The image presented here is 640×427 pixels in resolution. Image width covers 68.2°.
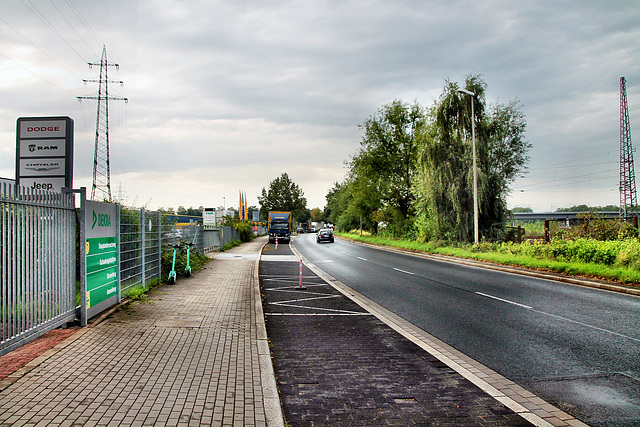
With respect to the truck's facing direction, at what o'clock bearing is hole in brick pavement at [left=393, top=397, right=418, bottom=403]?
The hole in brick pavement is roughly at 12 o'clock from the truck.

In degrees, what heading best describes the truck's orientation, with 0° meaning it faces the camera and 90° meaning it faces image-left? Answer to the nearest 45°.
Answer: approximately 0°

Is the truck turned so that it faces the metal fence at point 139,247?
yes

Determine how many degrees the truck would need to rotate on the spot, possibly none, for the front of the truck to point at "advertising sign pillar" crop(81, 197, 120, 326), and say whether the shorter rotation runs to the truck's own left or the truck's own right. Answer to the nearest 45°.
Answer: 0° — it already faces it

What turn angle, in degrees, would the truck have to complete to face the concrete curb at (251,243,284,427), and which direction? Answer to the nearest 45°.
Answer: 0° — it already faces it

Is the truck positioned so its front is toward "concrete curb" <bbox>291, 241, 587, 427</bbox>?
yes

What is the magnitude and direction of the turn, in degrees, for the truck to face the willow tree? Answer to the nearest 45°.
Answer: approximately 45° to its left
